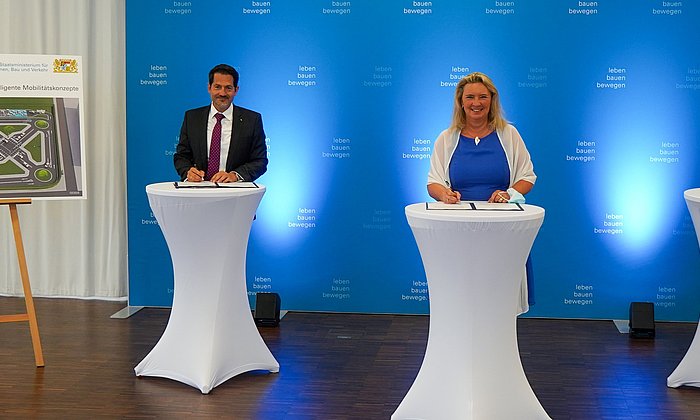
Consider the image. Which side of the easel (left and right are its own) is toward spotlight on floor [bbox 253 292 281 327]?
left

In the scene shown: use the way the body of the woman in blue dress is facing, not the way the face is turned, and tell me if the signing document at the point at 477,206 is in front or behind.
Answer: in front

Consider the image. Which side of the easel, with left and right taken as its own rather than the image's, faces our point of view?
front

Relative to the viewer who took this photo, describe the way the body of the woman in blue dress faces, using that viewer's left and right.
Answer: facing the viewer

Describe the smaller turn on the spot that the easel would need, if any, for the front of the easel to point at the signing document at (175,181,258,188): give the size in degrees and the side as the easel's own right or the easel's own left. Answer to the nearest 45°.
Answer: approximately 45° to the easel's own left

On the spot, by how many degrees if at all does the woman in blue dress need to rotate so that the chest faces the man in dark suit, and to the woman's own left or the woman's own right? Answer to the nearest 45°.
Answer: approximately 90° to the woman's own right

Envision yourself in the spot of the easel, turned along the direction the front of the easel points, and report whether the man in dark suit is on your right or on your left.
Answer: on your left

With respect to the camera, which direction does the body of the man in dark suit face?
toward the camera

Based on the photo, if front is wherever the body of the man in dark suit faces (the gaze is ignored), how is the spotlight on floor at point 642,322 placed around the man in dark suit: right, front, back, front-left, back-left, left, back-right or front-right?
left

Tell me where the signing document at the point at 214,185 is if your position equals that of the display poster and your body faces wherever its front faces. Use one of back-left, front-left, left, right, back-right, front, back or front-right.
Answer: front-left
